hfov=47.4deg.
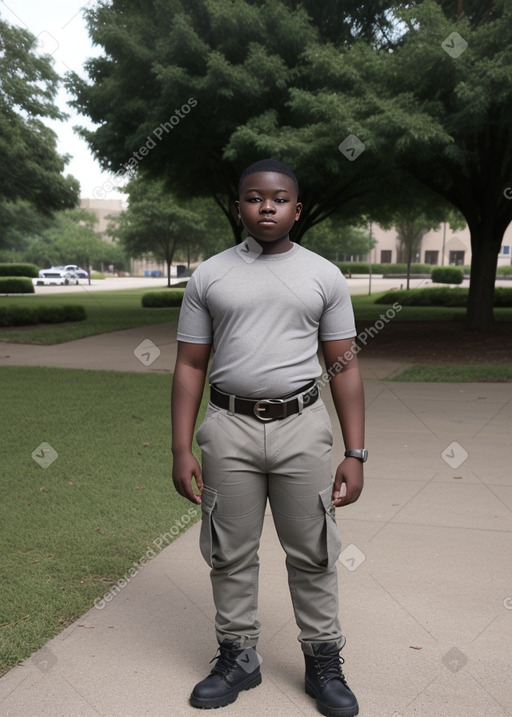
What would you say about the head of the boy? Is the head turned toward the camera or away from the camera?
toward the camera

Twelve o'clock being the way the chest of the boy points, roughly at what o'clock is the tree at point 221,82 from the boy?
The tree is roughly at 6 o'clock from the boy.

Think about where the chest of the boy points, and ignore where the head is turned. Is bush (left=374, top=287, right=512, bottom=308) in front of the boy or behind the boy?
behind

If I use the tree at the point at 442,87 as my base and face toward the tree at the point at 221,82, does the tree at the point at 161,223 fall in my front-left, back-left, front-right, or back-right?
front-right

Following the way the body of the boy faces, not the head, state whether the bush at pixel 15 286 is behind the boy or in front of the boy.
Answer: behind

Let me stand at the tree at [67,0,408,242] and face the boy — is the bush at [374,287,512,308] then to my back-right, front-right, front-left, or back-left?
back-left

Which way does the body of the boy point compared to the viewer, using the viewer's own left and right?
facing the viewer

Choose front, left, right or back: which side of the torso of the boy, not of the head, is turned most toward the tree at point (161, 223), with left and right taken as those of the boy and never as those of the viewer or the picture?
back

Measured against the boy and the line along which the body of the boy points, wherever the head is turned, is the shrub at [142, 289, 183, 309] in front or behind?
behind

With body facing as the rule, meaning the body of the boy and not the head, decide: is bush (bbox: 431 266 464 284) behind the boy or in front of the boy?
behind

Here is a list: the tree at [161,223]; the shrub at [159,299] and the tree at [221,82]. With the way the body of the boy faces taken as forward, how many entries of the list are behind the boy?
3

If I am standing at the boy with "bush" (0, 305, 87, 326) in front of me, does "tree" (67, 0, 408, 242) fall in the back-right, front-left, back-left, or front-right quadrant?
front-right

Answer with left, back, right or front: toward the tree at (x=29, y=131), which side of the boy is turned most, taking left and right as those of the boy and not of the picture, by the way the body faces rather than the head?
back
